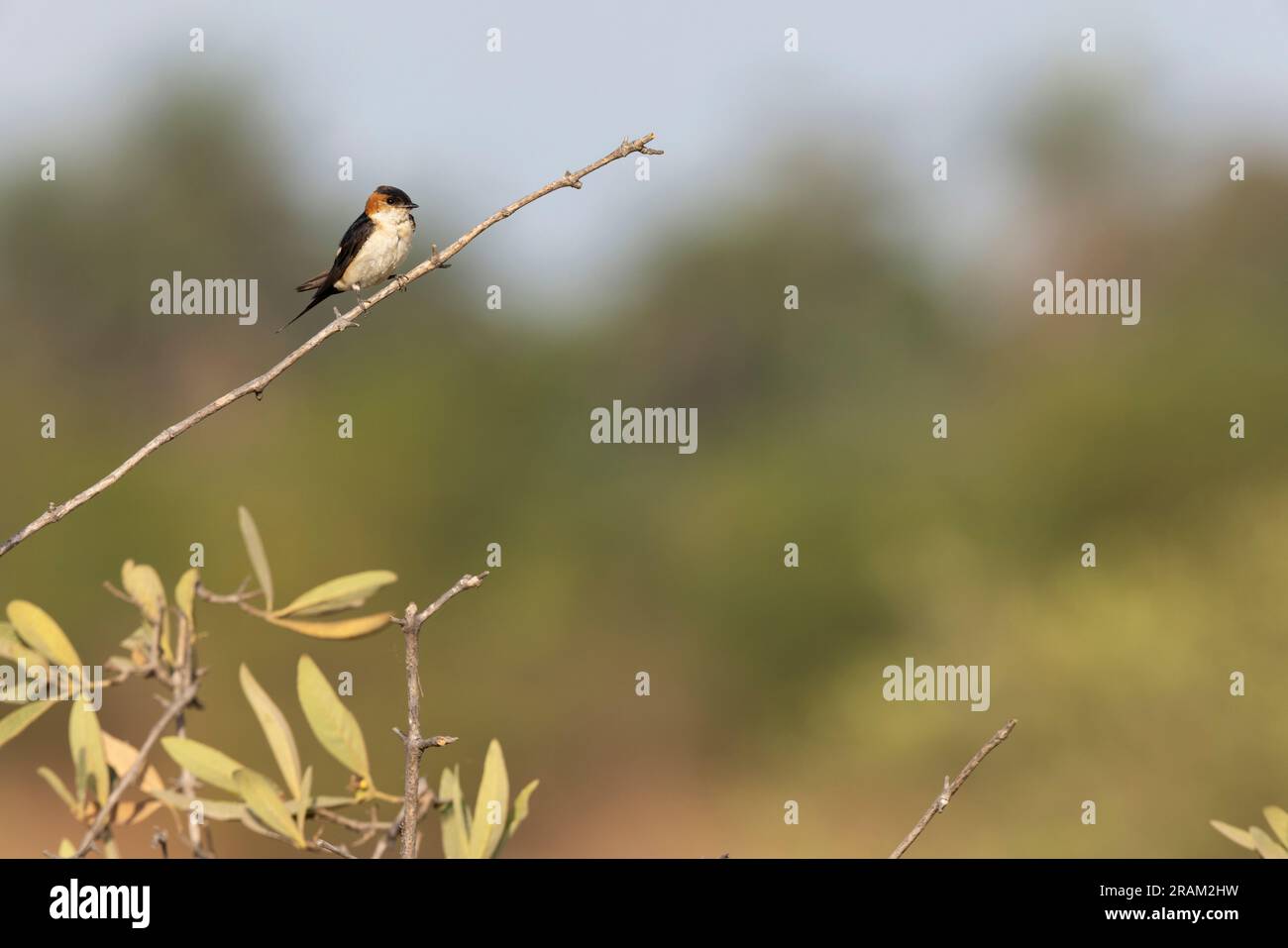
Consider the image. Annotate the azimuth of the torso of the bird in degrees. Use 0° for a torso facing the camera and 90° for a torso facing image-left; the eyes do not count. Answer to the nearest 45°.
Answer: approximately 315°

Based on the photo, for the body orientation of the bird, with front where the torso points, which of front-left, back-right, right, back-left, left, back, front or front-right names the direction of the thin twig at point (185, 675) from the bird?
front-right
